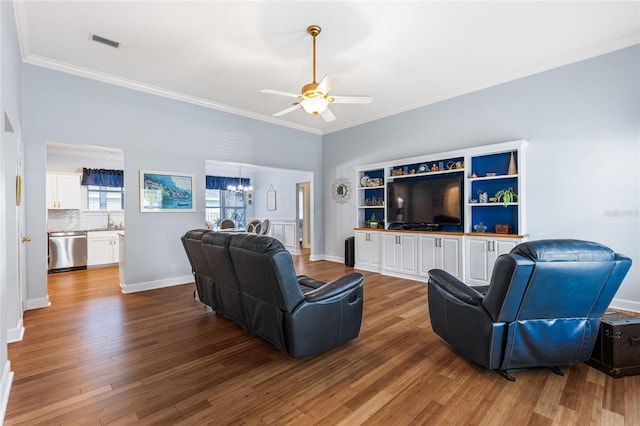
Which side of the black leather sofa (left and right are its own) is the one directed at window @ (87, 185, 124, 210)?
left

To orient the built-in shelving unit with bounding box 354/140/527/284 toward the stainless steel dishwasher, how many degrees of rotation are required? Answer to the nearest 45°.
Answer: approximately 45° to its right

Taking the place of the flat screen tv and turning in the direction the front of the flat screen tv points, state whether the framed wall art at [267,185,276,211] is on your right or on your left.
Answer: on your right

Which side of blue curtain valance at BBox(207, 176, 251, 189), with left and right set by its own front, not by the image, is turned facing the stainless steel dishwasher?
right

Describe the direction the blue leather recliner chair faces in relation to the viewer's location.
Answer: facing away from the viewer and to the left of the viewer

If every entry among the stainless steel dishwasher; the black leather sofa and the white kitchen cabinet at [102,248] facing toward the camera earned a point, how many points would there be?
2
